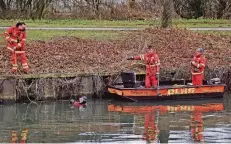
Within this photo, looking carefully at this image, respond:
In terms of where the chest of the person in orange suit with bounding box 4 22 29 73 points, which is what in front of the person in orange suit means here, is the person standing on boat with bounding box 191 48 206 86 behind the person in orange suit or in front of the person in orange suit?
in front

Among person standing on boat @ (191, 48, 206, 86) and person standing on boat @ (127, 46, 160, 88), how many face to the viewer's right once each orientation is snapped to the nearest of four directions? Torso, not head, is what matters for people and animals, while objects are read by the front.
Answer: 0

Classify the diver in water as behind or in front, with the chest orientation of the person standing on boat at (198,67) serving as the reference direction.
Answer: in front

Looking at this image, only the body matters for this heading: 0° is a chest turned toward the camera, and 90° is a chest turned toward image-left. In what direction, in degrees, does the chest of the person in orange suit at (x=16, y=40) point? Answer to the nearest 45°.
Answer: approximately 315°

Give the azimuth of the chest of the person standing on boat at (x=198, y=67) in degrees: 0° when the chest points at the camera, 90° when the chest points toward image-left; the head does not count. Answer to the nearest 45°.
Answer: approximately 45°

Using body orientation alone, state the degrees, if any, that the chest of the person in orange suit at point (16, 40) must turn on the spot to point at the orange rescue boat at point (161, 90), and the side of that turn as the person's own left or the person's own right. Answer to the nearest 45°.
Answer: approximately 45° to the person's own left

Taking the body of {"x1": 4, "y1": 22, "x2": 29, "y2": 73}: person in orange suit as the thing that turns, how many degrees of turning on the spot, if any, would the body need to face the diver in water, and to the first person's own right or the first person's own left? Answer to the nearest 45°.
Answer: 0° — they already face them

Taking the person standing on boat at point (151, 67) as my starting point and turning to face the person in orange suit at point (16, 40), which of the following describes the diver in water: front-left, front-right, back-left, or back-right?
front-left

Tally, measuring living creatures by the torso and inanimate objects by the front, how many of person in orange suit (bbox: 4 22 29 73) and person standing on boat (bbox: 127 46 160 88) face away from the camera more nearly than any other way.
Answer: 0

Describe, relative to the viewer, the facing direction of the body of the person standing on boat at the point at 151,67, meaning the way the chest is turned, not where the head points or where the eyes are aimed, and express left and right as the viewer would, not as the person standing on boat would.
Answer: facing the viewer and to the left of the viewer

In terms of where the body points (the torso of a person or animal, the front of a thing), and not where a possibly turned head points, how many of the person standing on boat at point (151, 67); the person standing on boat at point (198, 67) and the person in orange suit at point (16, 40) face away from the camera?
0
